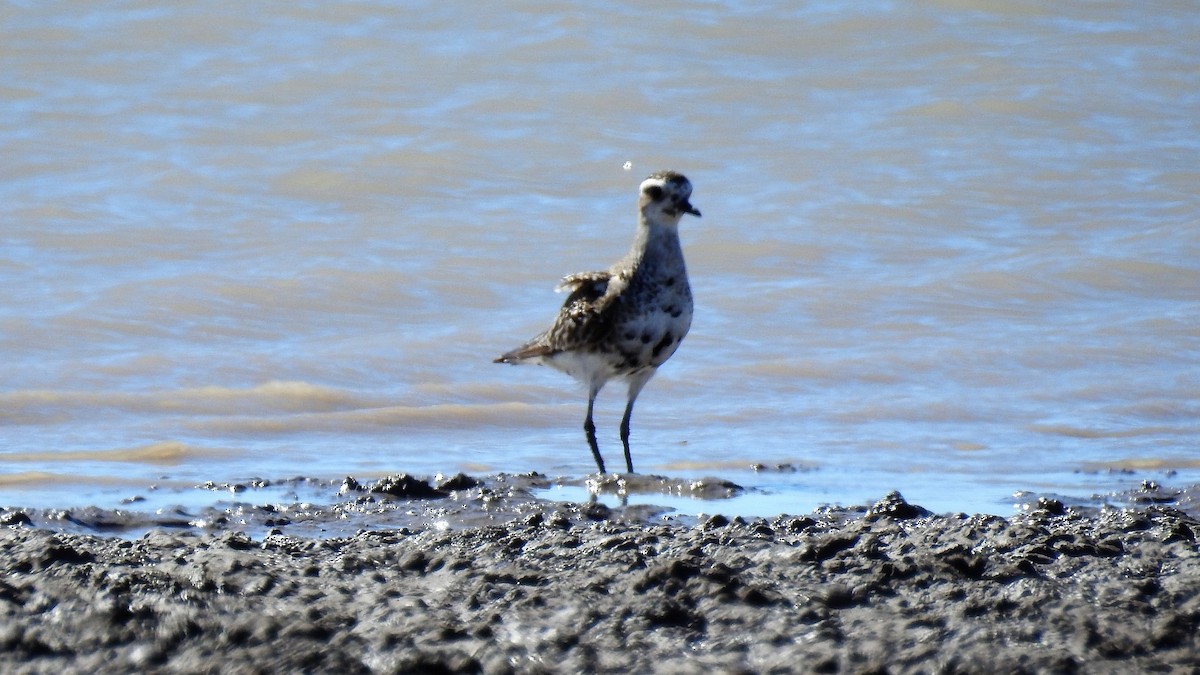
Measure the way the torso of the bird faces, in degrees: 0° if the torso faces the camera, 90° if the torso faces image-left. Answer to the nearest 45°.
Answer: approximately 315°
